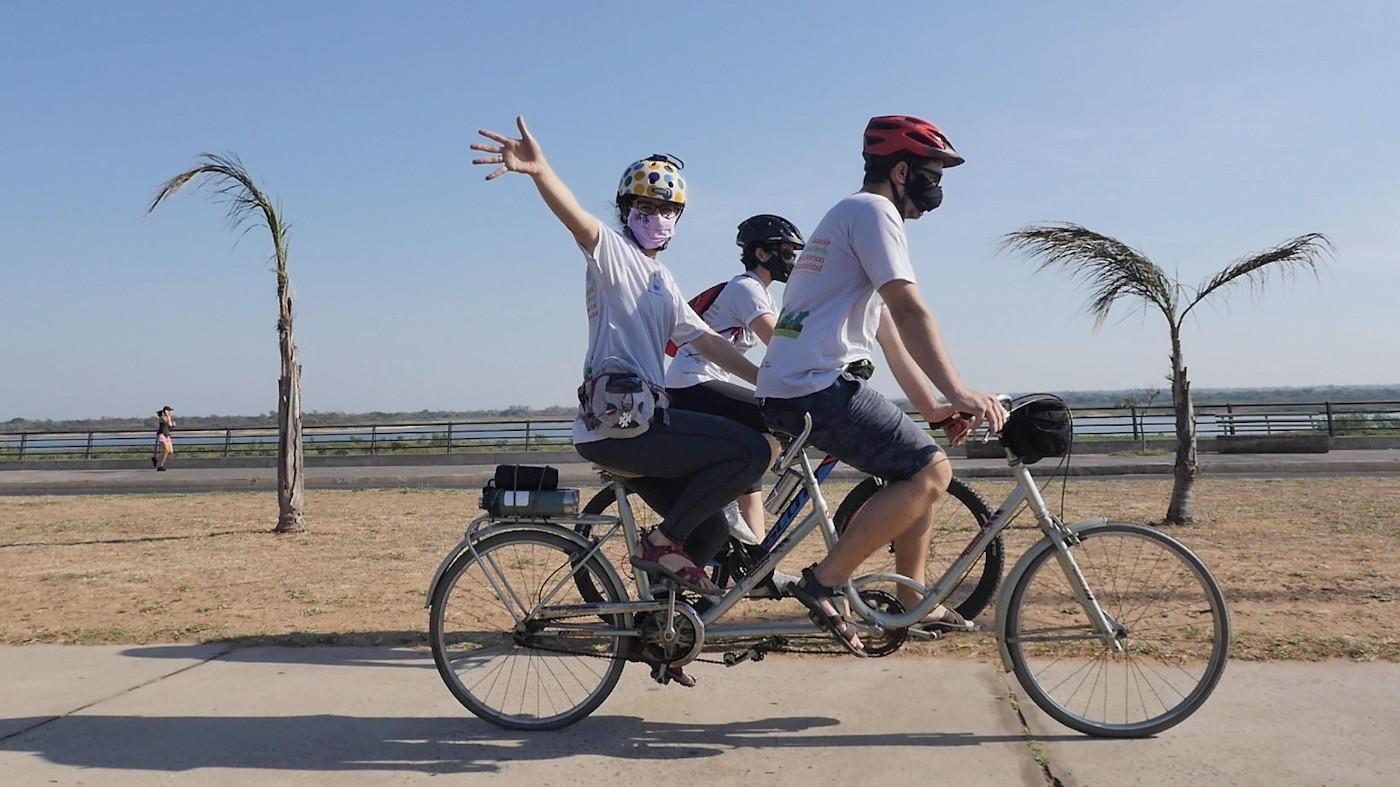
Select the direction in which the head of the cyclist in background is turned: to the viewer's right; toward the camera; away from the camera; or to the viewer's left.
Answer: to the viewer's right

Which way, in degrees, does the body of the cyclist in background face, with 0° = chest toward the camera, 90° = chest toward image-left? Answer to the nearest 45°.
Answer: approximately 270°

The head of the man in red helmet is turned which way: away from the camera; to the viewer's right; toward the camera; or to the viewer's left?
to the viewer's right

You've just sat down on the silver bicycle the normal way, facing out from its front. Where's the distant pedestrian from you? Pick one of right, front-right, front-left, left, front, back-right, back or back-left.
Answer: back-left

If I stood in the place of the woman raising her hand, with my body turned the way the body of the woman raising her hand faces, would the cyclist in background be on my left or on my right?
on my left

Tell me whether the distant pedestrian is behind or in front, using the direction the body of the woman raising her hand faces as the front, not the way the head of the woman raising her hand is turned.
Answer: behind

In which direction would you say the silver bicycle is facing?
to the viewer's right

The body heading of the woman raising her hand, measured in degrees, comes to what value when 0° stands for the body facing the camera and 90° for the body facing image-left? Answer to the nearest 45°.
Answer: approximately 315°
